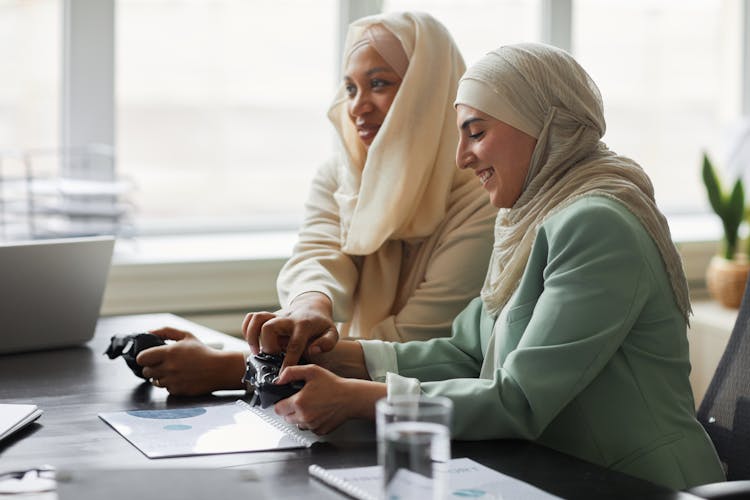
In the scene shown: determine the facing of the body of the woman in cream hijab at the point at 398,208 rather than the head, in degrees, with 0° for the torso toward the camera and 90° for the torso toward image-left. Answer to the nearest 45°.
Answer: approximately 45°

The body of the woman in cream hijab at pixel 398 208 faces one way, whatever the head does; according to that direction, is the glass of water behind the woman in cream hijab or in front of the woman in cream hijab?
in front

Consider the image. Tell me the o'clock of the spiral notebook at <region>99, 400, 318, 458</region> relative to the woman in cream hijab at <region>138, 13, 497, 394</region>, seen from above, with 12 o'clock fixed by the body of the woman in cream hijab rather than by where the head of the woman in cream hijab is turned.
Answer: The spiral notebook is roughly at 11 o'clock from the woman in cream hijab.

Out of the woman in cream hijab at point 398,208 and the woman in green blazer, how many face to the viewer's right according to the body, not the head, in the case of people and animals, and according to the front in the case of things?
0

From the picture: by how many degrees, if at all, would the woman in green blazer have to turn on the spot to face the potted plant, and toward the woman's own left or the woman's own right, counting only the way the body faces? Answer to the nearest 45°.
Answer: approximately 90° to the woman's own right

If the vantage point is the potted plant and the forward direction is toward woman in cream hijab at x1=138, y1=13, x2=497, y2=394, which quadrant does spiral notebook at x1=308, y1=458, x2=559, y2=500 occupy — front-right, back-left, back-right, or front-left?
front-left

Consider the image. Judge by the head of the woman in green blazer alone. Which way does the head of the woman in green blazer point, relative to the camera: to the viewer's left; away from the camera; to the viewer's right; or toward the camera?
to the viewer's left

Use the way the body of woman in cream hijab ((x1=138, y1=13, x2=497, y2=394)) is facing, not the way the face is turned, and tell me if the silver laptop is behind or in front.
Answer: in front

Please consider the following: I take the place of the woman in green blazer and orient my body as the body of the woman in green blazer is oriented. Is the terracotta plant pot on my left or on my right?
on my right

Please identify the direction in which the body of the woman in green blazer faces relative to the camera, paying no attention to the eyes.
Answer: to the viewer's left

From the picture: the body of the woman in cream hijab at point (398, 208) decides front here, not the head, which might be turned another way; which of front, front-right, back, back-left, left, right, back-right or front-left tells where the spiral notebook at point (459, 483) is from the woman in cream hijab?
front-left

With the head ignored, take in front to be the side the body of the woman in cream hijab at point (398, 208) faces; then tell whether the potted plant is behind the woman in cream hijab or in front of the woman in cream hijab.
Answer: behind
